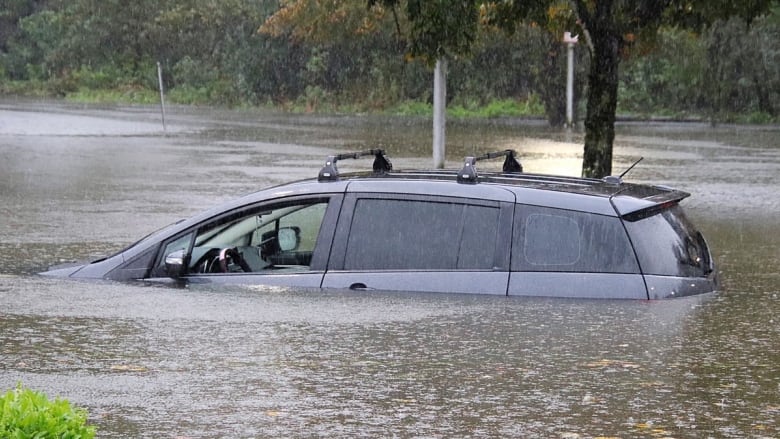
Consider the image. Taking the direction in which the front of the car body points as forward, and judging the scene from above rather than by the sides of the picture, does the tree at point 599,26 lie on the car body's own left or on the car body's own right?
on the car body's own right

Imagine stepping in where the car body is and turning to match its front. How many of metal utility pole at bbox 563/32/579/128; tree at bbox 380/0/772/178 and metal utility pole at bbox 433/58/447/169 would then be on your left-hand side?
0

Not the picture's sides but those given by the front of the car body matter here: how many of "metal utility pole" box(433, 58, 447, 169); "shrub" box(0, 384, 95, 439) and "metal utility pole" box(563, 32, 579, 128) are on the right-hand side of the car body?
2

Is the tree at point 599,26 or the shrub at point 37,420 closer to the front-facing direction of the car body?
the shrub

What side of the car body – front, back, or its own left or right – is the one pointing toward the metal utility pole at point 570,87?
right

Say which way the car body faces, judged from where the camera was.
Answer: facing to the left of the viewer

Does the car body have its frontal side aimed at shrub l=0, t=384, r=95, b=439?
no

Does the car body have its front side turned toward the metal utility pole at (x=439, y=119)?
no
